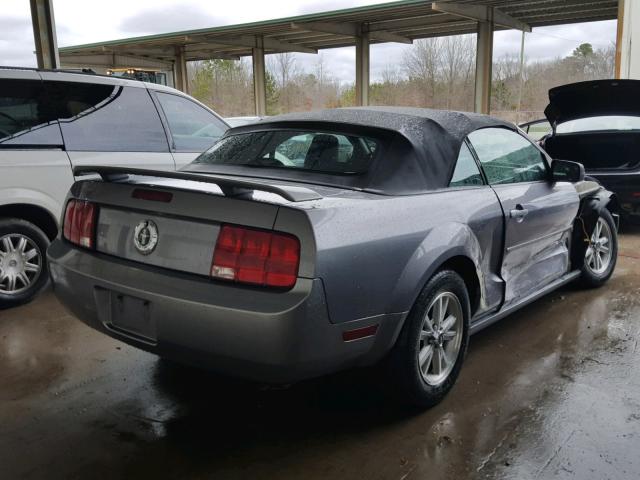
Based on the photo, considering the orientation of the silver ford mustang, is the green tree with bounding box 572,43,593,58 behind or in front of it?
in front

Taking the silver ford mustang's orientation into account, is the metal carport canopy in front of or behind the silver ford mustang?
in front

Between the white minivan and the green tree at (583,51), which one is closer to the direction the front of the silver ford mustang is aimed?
the green tree

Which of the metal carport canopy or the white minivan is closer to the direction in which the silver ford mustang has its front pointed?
the metal carport canopy

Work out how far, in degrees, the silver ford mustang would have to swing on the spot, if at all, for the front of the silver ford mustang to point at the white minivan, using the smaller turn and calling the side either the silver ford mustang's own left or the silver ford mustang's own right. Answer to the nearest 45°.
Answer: approximately 90° to the silver ford mustang's own left

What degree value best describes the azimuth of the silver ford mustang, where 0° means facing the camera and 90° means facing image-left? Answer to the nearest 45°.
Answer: approximately 225°
